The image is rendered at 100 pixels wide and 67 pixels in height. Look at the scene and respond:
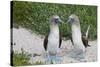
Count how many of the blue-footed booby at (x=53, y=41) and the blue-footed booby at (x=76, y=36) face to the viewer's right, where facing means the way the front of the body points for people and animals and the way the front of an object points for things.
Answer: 0

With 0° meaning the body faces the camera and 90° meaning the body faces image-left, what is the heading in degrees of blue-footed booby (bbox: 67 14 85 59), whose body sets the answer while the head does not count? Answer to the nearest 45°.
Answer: approximately 45°

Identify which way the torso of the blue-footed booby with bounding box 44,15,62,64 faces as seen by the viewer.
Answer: toward the camera

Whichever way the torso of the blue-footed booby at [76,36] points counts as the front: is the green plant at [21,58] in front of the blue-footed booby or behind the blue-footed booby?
in front
